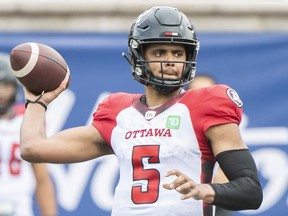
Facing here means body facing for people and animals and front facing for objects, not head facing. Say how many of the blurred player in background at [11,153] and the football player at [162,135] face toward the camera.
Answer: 2

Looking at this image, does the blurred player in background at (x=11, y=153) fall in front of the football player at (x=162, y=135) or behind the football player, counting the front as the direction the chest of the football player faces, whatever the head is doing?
behind

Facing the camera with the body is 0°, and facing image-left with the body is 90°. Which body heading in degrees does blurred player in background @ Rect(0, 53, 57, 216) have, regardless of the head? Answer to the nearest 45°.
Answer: approximately 0°
